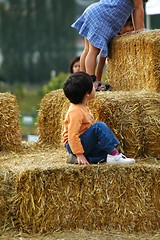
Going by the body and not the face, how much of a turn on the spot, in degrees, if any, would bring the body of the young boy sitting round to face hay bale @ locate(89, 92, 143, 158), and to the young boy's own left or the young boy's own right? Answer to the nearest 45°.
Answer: approximately 45° to the young boy's own left

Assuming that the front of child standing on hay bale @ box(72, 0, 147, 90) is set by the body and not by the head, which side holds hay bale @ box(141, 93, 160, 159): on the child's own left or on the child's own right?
on the child's own right

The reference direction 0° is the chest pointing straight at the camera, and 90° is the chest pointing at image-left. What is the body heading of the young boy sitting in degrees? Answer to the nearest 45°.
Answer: approximately 270°
